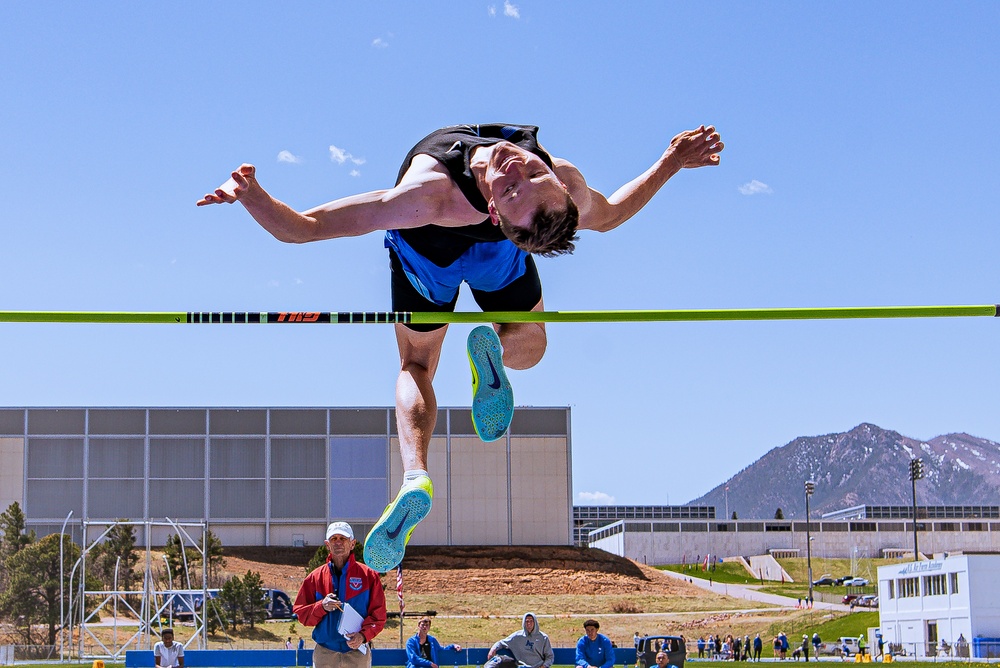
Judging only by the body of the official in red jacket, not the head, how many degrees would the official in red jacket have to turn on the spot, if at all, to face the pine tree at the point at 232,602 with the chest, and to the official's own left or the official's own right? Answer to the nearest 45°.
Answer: approximately 180°

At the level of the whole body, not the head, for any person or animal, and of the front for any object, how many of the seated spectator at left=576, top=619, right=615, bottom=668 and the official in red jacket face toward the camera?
2

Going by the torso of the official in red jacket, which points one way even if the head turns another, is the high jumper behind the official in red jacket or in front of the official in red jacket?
in front

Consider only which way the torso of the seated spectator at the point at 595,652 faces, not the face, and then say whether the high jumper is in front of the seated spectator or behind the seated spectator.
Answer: in front

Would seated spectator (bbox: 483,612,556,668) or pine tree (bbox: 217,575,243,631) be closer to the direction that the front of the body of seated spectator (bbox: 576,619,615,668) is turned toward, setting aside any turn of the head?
the seated spectator

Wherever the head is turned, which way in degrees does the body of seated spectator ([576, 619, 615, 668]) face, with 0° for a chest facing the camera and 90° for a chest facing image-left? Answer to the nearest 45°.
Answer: approximately 0°
